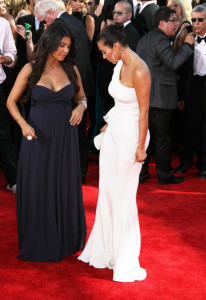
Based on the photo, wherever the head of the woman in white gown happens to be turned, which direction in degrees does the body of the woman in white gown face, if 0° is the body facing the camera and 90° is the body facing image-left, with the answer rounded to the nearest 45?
approximately 45°

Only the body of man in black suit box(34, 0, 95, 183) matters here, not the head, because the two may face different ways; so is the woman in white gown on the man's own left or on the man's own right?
on the man's own left

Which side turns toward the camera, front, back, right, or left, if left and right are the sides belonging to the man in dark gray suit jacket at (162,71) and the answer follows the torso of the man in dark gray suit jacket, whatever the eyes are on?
right

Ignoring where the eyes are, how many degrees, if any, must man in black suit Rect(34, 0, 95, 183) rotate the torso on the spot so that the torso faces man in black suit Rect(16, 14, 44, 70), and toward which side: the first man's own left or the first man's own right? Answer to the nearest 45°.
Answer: approximately 45° to the first man's own right

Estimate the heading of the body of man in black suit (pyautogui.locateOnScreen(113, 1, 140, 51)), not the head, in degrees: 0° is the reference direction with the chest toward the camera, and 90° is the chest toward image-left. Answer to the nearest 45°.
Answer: approximately 45°

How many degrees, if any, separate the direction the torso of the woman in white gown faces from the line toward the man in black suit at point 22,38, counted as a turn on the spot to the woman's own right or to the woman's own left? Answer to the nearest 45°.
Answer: approximately 90° to the woman's own right

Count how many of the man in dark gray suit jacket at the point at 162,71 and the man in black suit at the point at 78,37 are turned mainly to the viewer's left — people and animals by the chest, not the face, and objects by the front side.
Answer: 1

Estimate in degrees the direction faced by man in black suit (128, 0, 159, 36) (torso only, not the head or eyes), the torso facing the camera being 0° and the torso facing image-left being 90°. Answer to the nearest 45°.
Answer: approximately 45°
